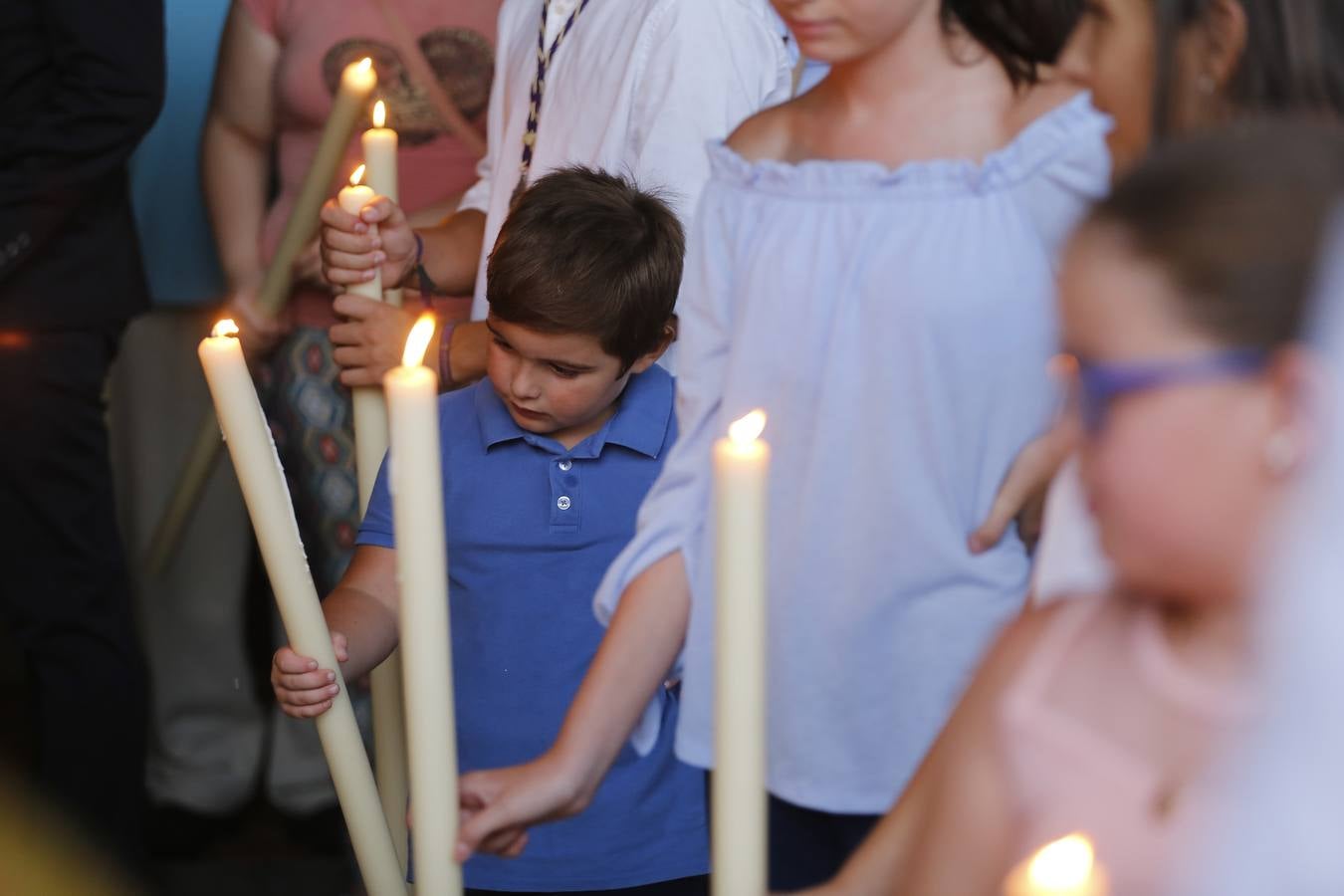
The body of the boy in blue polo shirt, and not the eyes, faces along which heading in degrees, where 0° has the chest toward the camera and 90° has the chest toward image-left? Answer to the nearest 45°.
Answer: approximately 0°
